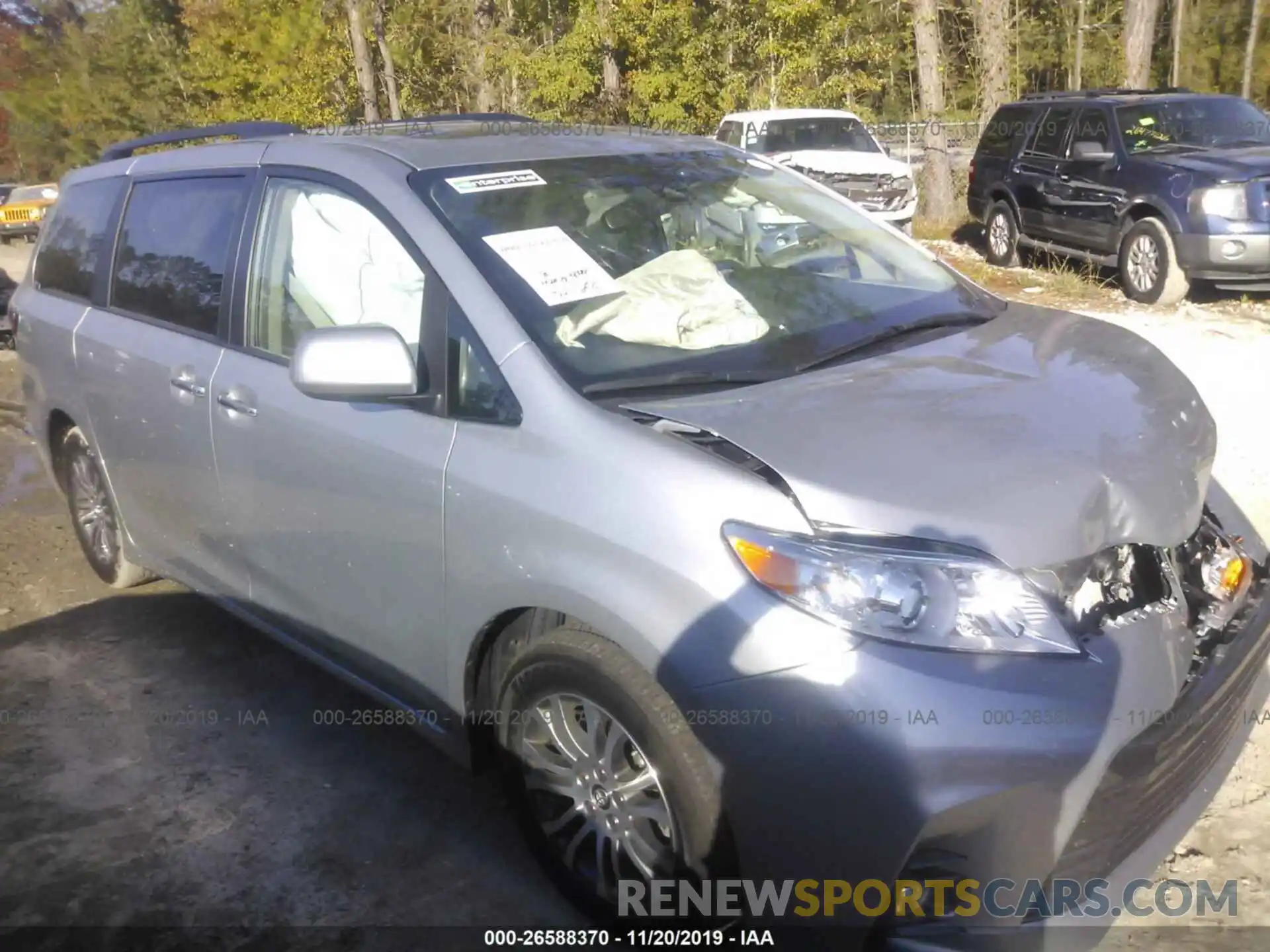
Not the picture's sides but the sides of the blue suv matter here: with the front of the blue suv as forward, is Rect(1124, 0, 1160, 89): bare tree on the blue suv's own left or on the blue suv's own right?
on the blue suv's own left

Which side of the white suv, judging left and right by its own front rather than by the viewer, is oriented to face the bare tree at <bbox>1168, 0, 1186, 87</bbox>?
left

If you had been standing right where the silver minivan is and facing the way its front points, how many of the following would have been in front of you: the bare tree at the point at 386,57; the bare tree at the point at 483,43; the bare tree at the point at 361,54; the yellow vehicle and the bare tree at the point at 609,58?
0

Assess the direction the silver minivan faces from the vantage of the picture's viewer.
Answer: facing the viewer and to the right of the viewer

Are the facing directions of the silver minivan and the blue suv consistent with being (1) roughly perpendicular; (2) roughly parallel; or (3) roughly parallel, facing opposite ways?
roughly parallel

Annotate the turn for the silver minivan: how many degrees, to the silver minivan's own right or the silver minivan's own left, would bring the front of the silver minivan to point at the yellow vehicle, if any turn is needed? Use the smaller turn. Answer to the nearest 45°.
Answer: approximately 180°

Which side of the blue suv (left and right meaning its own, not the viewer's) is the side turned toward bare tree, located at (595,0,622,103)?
back

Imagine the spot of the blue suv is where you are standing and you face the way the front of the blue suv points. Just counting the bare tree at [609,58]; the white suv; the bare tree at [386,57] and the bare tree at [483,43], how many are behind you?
4

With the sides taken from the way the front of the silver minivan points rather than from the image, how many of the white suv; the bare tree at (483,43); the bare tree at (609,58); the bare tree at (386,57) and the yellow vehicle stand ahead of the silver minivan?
0

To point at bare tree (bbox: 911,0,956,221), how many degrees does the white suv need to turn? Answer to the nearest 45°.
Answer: approximately 90° to its left

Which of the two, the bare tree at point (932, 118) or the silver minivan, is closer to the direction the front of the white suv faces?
the silver minivan

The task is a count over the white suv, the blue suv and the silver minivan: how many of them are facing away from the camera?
0

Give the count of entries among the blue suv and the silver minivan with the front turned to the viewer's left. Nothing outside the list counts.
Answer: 0

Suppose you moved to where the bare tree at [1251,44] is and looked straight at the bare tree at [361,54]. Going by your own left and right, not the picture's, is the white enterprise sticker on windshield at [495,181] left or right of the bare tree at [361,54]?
left

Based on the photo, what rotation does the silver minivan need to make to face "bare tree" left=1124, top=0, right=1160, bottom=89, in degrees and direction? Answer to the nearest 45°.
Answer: approximately 90° to its left

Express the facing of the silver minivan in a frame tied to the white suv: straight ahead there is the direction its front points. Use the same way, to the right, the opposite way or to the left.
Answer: the same way

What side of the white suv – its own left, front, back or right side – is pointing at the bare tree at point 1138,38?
left

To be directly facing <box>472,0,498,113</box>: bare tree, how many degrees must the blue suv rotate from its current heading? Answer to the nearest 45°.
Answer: approximately 180°

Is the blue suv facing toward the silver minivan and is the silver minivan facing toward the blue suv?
no

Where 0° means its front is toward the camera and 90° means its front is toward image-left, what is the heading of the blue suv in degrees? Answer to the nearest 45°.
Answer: approximately 315°

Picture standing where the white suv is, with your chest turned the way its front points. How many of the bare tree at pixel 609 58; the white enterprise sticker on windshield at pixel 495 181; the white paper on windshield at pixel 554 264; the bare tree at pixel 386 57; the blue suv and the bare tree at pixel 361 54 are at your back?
3

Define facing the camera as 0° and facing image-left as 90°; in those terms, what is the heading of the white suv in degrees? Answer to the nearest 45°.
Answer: approximately 315°
